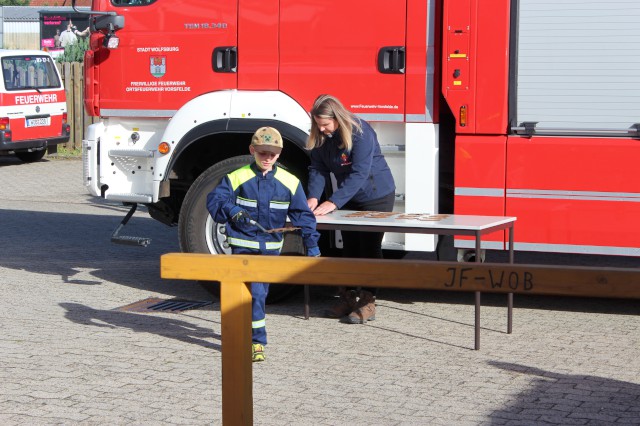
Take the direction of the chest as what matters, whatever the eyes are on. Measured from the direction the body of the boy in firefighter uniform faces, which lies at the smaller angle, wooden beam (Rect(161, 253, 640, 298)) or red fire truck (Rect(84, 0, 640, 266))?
the wooden beam

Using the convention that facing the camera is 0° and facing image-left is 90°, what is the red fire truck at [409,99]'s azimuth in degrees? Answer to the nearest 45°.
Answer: approximately 90°

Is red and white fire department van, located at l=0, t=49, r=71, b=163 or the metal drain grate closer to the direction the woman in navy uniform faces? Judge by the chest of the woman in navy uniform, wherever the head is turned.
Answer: the metal drain grate

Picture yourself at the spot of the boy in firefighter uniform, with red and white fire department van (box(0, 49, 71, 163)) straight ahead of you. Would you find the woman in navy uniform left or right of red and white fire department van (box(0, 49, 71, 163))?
right

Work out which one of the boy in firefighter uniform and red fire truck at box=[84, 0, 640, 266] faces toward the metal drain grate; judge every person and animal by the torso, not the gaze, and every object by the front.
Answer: the red fire truck

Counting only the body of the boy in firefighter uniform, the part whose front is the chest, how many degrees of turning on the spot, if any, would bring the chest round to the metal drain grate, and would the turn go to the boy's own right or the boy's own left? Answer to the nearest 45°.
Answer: approximately 135° to the boy's own right

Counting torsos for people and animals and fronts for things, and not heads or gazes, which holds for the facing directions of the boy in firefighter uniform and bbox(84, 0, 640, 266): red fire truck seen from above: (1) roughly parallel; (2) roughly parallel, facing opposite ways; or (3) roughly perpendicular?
roughly perpendicular

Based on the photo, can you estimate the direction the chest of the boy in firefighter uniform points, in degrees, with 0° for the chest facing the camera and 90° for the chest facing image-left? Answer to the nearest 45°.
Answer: approximately 0°

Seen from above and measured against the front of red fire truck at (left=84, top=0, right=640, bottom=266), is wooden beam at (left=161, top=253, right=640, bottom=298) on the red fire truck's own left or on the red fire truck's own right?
on the red fire truck's own left

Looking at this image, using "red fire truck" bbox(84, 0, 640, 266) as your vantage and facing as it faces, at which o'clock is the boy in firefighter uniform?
The boy in firefighter uniform is roughly at 10 o'clock from the red fire truck.

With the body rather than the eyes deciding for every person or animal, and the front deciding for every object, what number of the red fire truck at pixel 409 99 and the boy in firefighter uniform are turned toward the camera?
1
